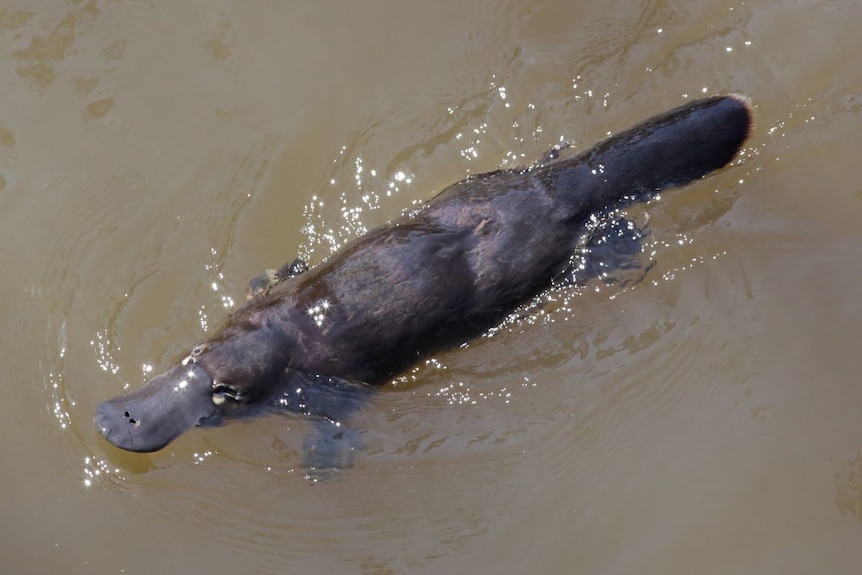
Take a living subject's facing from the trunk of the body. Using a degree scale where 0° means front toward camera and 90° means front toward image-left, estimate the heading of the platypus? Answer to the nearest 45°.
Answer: approximately 45°
